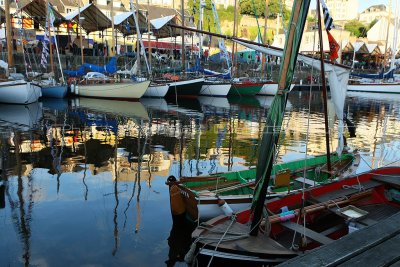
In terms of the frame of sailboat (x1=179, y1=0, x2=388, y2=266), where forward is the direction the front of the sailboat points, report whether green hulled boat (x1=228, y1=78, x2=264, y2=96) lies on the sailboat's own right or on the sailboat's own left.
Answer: on the sailboat's own right

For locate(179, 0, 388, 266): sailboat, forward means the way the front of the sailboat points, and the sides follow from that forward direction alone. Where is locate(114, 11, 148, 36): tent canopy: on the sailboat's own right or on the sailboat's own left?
on the sailboat's own right

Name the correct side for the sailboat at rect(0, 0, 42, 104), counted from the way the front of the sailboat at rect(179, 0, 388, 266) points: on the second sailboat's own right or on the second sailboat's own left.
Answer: on the second sailboat's own right
